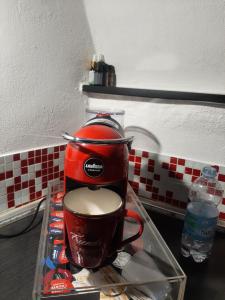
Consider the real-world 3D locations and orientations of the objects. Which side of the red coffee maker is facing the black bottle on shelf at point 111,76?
back

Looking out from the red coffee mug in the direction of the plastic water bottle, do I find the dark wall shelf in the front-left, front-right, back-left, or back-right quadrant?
front-left

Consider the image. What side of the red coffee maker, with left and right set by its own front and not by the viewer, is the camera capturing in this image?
front
